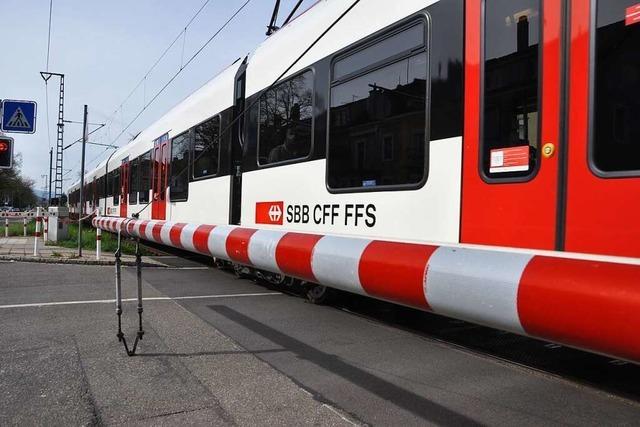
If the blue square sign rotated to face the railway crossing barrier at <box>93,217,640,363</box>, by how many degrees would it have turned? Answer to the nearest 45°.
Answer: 0° — it already faces it

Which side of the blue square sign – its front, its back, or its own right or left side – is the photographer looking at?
front

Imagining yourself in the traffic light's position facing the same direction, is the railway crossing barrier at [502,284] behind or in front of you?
in front

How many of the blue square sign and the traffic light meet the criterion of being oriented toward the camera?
2

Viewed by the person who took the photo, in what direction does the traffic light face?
facing the viewer
